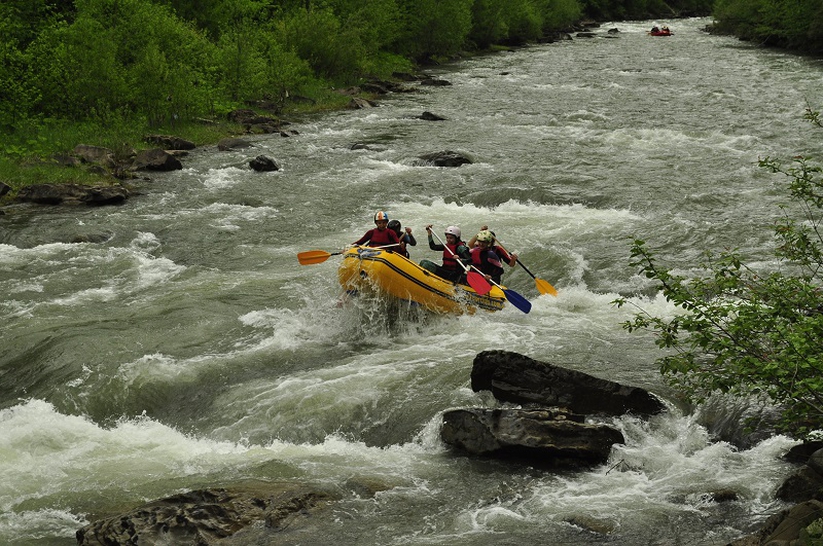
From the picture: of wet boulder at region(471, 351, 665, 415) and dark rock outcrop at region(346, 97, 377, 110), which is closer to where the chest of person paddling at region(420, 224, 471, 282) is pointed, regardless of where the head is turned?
the wet boulder

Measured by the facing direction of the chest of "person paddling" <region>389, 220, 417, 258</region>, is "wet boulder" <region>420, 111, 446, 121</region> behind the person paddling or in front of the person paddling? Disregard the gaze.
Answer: behind

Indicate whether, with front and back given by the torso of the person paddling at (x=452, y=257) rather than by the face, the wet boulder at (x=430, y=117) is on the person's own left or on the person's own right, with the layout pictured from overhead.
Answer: on the person's own right

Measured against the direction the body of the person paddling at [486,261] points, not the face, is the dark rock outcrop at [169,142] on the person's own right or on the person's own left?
on the person's own right

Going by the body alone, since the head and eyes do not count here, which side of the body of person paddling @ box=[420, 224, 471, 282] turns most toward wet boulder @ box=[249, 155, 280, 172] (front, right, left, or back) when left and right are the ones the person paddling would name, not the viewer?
right

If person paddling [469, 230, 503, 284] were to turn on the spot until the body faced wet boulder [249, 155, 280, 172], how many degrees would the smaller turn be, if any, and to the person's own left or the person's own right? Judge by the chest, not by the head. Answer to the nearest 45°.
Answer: approximately 90° to the person's own right

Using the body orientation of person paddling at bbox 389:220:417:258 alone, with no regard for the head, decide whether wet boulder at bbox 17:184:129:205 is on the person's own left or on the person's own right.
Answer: on the person's own right

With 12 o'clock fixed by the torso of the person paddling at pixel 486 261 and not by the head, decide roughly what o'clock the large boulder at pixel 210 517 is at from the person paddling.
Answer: The large boulder is roughly at 11 o'clock from the person paddling.
